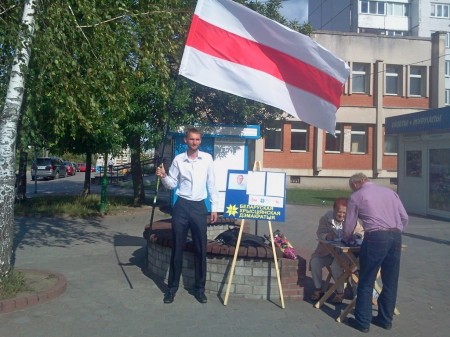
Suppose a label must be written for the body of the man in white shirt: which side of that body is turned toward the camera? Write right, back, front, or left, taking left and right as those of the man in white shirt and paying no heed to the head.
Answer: front

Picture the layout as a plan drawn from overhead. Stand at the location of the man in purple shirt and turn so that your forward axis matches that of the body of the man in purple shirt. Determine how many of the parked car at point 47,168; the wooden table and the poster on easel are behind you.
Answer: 0

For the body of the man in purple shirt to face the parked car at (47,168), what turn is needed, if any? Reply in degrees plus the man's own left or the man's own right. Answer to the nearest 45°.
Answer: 0° — they already face it

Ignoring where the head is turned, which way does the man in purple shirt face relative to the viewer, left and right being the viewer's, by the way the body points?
facing away from the viewer and to the left of the viewer

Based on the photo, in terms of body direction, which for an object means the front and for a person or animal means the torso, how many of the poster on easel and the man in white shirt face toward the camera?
2

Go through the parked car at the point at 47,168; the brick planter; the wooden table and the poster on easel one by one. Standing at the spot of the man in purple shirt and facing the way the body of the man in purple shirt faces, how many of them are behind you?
0

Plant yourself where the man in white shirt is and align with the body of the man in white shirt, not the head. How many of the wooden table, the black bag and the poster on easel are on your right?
0

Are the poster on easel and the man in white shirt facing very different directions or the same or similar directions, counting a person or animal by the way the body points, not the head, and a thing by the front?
same or similar directions

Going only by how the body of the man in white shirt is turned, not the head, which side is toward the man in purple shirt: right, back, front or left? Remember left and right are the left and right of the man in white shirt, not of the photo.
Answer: left

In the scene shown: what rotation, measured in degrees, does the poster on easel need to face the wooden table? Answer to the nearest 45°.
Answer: approximately 90° to its left

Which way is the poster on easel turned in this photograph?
toward the camera

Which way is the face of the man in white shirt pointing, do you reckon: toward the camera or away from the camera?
toward the camera

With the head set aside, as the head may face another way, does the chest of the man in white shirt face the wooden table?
no
